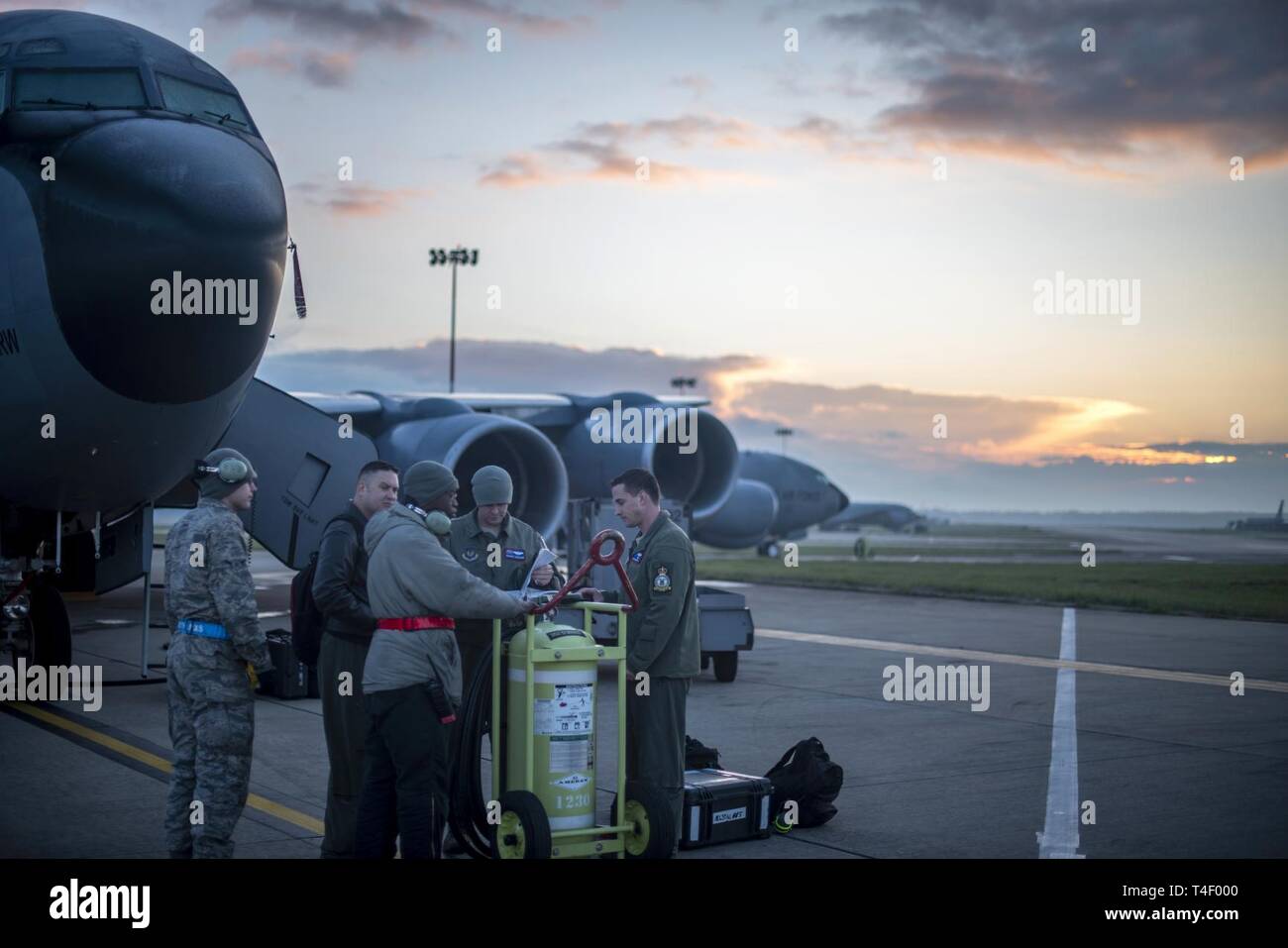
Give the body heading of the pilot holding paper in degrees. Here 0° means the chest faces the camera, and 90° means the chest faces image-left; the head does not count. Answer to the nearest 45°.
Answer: approximately 0°

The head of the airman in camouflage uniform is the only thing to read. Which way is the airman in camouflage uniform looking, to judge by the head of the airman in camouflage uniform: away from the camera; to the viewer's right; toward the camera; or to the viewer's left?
to the viewer's right

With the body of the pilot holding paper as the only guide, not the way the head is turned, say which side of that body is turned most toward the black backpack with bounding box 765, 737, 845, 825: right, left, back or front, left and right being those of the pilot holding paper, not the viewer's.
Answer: left

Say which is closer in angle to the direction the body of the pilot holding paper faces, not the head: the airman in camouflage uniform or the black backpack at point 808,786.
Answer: the airman in camouflage uniform

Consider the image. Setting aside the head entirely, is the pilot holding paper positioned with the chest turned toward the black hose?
yes

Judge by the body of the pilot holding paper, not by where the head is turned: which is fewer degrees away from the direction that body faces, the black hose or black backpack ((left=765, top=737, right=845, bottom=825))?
the black hose

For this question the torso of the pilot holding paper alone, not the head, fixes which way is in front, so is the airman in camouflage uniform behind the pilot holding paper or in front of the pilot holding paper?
in front
